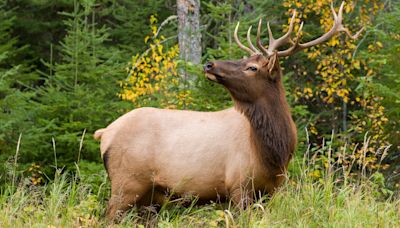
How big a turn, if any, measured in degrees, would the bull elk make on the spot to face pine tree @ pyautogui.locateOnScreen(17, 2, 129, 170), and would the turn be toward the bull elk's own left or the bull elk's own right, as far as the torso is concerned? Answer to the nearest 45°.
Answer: approximately 135° to the bull elk's own left

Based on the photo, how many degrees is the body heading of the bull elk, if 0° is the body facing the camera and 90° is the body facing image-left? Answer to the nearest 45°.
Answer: approximately 270°
